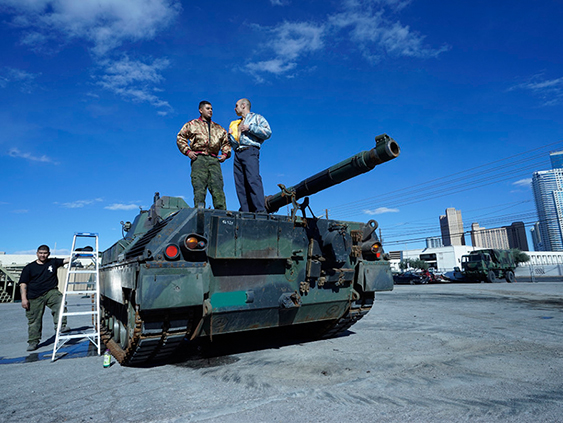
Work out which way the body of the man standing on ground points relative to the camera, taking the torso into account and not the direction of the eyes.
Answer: toward the camera

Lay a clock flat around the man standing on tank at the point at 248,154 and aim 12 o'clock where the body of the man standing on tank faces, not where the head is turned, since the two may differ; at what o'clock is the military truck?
The military truck is roughly at 6 o'clock from the man standing on tank.

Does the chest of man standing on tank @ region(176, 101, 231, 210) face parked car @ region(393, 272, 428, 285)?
no

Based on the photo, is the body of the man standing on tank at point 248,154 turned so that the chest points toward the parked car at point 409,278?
no

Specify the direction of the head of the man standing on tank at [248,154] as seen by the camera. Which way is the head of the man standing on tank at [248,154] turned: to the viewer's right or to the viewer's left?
to the viewer's left

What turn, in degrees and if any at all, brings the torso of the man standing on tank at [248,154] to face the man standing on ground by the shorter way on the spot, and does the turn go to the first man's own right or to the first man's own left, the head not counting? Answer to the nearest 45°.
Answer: approximately 45° to the first man's own right

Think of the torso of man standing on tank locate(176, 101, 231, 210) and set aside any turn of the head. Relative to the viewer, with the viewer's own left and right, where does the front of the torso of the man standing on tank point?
facing the viewer

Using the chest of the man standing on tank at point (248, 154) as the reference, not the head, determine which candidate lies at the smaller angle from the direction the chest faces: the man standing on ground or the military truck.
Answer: the man standing on ground

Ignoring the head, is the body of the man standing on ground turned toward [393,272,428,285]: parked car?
no

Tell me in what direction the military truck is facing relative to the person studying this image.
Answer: facing the viewer and to the left of the viewer

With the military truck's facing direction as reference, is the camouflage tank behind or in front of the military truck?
in front

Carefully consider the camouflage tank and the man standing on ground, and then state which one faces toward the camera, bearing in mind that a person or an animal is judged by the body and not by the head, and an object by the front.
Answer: the man standing on ground
